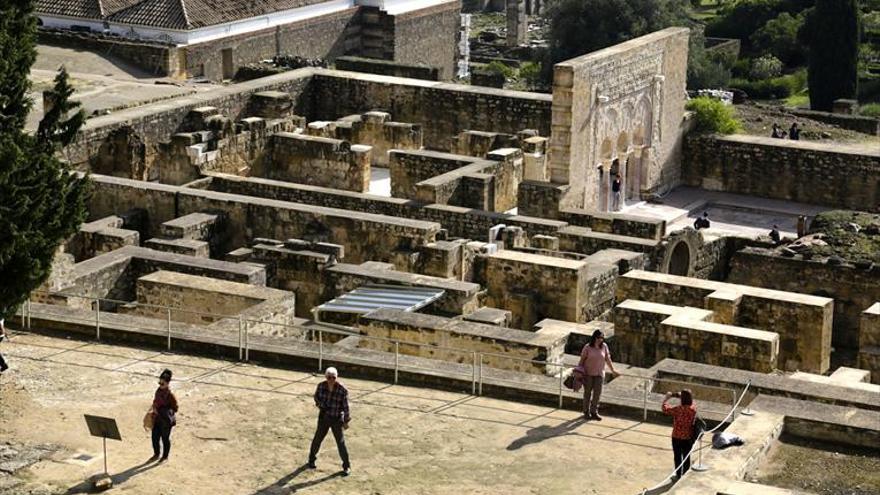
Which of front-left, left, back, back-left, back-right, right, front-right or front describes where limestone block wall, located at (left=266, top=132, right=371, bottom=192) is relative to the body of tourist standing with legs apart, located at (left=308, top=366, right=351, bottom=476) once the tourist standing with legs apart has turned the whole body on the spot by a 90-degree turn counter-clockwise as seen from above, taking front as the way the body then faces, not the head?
left

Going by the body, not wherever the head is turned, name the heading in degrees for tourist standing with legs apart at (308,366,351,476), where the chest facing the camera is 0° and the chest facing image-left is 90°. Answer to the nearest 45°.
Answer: approximately 0°

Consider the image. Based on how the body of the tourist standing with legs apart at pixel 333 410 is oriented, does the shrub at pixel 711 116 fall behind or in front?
behind

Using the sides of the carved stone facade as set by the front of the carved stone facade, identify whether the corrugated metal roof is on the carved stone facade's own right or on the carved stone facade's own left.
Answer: on the carved stone facade's own right

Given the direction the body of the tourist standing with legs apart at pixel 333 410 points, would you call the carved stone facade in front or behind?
behind

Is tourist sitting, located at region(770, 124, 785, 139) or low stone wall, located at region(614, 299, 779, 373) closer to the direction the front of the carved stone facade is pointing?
the low stone wall

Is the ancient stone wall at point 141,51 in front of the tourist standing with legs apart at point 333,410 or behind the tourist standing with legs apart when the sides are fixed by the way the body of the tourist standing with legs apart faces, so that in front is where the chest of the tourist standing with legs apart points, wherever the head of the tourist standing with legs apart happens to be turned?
behind

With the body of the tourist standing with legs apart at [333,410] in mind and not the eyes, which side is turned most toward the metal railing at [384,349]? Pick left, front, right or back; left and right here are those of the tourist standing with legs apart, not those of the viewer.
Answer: back

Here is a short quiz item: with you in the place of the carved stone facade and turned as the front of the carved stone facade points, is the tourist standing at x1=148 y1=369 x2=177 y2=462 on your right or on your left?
on your right

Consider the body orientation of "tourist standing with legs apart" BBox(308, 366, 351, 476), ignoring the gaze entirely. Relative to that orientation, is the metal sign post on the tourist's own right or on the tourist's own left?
on the tourist's own right

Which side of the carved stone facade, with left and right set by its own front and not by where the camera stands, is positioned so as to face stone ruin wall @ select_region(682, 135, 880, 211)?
left
